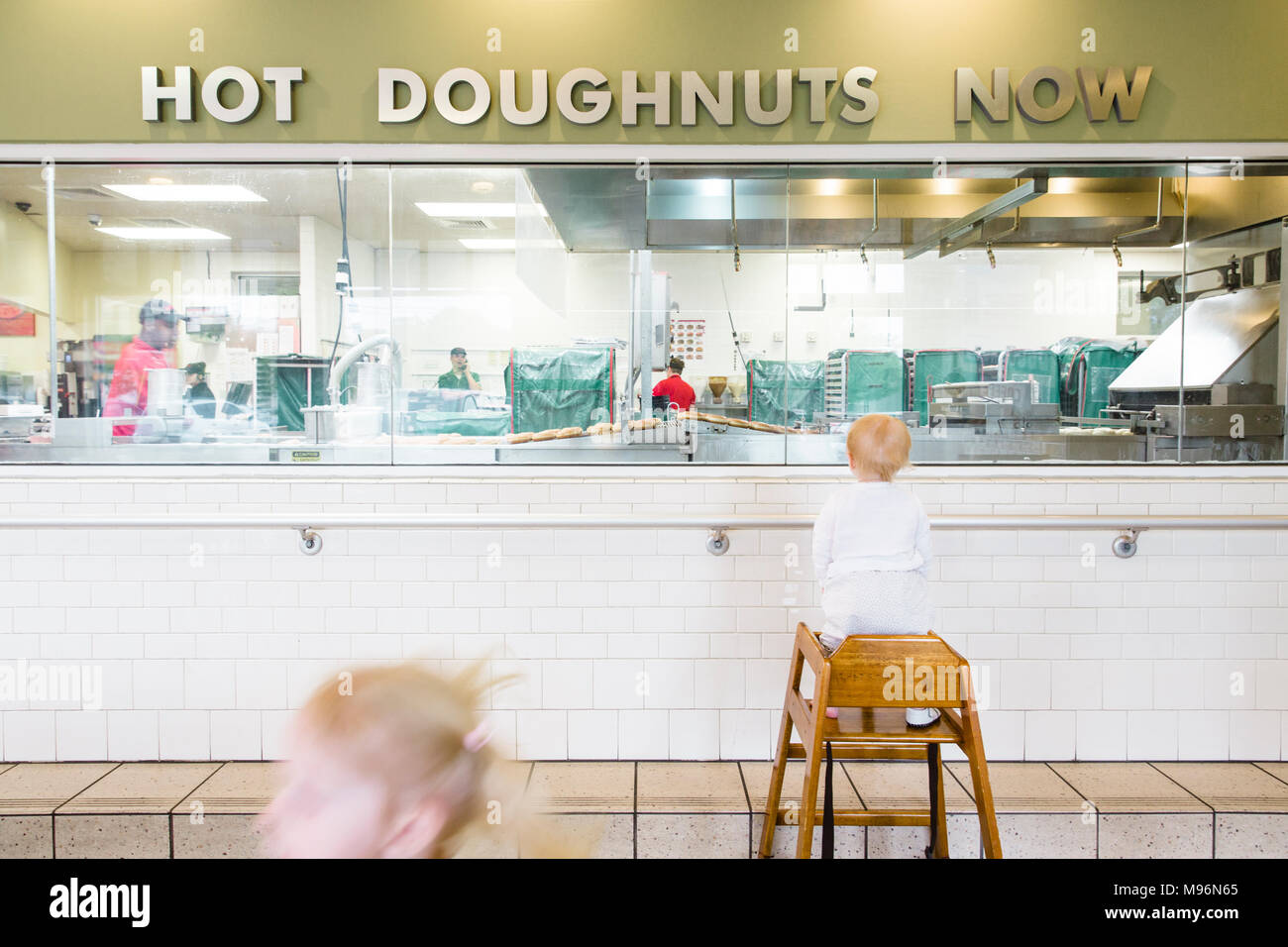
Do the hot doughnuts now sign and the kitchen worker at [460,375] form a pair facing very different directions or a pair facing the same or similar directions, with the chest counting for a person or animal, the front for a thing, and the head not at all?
same or similar directions

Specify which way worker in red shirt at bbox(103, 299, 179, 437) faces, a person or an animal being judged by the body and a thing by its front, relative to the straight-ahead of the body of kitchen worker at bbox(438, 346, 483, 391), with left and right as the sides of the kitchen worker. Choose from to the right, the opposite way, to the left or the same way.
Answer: to the left

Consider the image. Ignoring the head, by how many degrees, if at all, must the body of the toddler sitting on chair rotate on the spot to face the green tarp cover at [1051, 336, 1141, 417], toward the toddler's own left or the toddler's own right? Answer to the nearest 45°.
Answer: approximately 45° to the toddler's own right

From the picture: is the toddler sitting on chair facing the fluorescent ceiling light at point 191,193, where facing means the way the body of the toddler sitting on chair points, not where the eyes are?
no

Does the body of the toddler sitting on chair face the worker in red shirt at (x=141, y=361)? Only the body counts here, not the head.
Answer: no

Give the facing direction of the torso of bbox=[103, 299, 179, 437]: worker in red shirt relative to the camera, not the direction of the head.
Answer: to the viewer's right

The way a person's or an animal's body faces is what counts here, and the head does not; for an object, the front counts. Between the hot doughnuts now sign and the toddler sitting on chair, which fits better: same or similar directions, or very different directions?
very different directions

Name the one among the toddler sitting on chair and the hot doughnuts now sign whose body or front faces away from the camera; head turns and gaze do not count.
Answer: the toddler sitting on chair

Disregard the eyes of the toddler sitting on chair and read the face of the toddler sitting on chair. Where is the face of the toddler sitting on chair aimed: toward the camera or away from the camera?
away from the camera

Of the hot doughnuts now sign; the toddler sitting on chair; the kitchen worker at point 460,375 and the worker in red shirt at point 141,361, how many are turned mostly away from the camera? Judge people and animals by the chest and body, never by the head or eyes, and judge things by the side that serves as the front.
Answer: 1

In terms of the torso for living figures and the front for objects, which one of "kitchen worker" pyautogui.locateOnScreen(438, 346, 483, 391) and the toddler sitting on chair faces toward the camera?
the kitchen worker

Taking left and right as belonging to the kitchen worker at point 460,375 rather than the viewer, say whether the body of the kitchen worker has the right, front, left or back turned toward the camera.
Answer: front

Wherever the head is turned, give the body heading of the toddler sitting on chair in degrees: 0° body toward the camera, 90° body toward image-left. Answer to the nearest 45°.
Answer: approximately 180°
